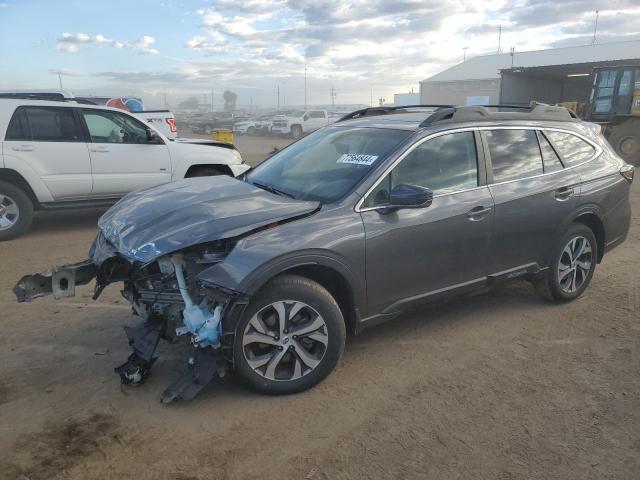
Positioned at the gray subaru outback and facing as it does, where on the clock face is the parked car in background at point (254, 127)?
The parked car in background is roughly at 4 o'clock from the gray subaru outback.

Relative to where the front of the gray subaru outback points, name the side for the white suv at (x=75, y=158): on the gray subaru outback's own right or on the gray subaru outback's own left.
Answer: on the gray subaru outback's own right

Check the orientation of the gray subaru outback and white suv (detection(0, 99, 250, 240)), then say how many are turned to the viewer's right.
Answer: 1

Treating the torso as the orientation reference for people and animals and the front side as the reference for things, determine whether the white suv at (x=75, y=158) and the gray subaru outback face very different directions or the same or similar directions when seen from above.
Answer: very different directions

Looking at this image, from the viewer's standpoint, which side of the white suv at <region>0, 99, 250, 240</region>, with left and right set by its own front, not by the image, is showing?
right

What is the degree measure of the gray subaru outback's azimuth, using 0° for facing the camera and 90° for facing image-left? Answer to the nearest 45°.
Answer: approximately 45°

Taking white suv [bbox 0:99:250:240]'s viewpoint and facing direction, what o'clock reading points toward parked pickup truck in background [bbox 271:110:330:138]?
The parked pickup truck in background is roughly at 10 o'clock from the white suv.

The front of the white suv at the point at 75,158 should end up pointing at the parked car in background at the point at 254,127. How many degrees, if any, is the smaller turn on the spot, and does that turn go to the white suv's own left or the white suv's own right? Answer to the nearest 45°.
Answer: approximately 90° to the white suv's own left

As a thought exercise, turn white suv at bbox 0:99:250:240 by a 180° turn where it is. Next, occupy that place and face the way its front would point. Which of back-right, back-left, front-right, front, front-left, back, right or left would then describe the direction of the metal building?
back-right

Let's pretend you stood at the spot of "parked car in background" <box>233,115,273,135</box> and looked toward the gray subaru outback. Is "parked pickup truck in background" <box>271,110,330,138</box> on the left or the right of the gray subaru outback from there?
left
